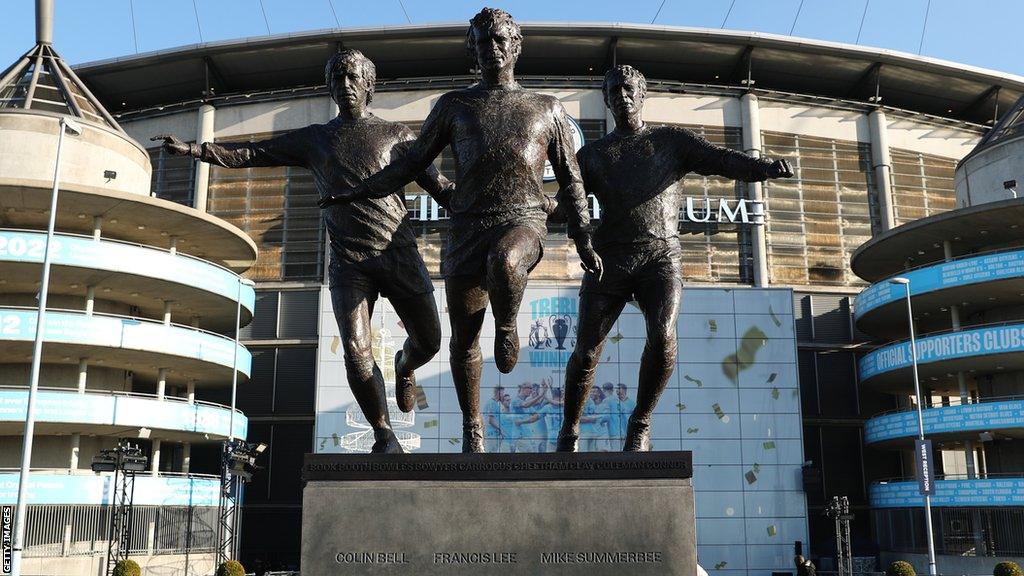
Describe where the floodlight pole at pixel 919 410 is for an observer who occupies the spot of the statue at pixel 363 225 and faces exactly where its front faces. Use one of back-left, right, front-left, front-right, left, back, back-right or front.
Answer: back-left

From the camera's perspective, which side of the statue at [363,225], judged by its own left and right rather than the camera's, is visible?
front

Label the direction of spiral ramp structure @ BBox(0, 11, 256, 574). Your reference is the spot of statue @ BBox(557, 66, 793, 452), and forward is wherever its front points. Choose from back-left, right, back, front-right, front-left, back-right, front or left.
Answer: back-right

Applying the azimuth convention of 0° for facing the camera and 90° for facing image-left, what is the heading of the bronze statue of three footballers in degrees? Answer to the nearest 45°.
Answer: approximately 0°

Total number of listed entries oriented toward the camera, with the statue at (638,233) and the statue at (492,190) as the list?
2

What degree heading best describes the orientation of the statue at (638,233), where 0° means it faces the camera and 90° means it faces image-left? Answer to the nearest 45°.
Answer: approximately 0°

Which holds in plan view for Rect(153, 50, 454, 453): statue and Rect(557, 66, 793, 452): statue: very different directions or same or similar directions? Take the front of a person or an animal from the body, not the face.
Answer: same or similar directions

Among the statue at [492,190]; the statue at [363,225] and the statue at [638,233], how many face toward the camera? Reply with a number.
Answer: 3

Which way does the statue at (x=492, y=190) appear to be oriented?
toward the camera
